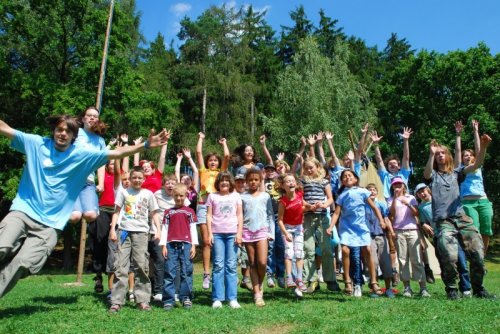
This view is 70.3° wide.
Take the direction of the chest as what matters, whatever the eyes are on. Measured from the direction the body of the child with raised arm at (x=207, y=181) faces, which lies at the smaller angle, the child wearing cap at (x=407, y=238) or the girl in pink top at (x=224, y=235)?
the girl in pink top

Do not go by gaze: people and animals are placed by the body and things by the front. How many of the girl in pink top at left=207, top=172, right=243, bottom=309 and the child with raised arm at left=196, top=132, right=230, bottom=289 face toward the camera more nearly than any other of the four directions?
2

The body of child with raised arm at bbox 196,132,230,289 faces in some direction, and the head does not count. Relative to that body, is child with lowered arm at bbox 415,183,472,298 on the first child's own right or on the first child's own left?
on the first child's own left

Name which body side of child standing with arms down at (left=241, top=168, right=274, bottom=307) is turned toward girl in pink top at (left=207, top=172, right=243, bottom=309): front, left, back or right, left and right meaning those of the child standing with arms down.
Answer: right

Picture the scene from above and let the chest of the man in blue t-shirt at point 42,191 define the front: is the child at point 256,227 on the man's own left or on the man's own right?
on the man's own left

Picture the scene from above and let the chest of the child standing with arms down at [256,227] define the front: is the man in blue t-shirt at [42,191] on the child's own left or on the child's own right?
on the child's own right

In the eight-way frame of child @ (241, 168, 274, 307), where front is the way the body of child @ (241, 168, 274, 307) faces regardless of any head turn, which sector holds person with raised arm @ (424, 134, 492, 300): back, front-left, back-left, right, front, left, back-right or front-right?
left

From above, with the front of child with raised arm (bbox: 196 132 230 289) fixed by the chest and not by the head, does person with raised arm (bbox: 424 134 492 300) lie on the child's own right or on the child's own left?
on the child's own left

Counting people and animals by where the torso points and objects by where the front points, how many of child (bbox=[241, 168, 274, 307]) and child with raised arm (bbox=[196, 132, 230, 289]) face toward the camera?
2

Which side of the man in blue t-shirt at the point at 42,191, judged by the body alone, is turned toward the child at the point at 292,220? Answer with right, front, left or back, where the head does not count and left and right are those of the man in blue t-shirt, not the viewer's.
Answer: left
